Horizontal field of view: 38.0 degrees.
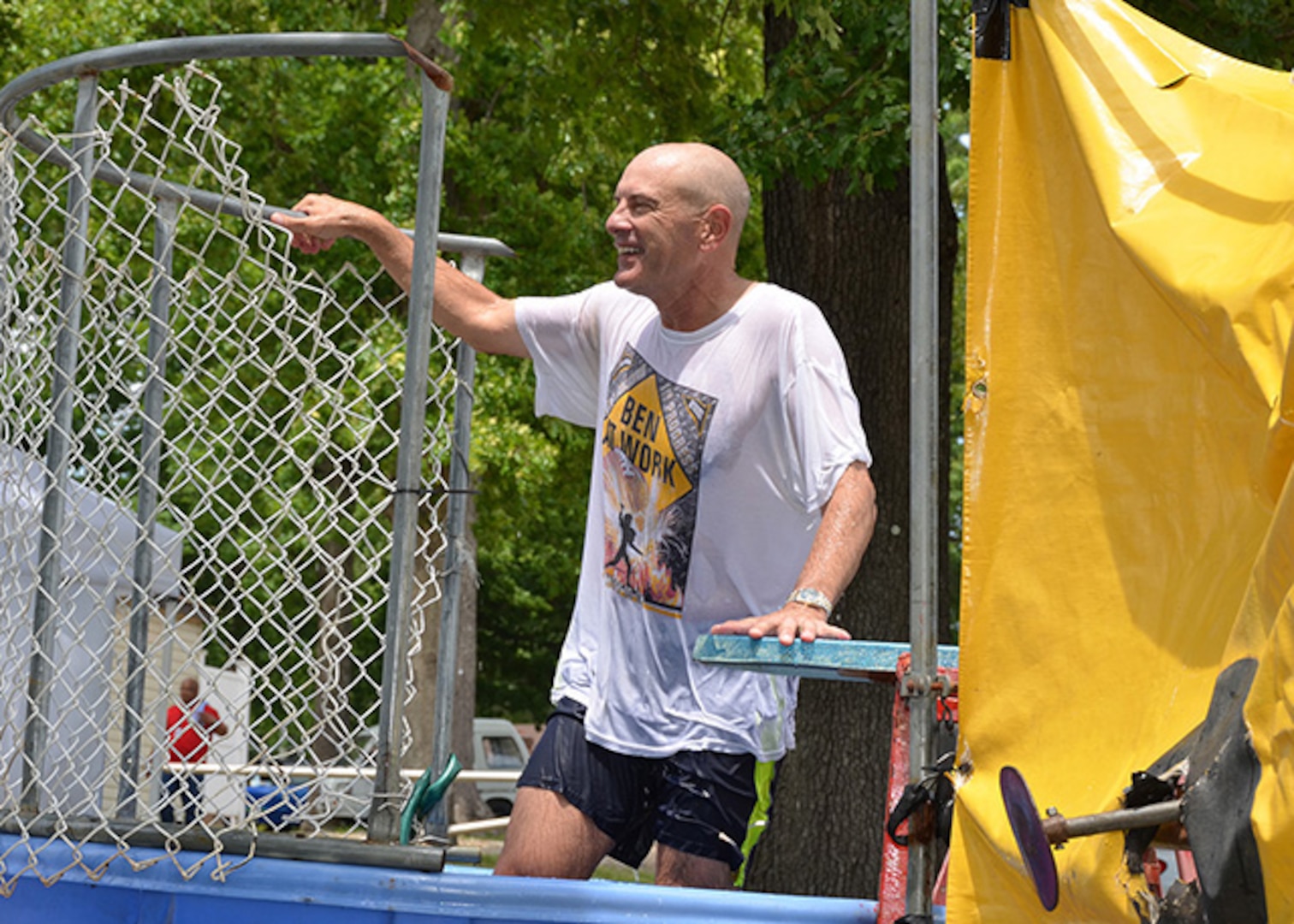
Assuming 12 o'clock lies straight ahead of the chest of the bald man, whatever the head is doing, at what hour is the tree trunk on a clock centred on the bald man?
The tree trunk is roughly at 5 o'clock from the bald man.

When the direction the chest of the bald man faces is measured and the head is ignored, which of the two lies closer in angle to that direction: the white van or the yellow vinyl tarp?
the yellow vinyl tarp

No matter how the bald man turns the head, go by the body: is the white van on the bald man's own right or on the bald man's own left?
on the bald man's own right

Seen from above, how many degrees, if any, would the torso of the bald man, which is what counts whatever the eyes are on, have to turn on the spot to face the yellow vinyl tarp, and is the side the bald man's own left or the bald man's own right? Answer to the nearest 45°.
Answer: approximately 45° to the bald man's own left

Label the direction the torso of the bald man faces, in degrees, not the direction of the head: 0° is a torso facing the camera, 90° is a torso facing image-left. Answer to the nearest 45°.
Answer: approximately 45°
